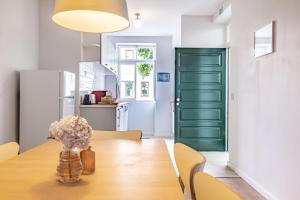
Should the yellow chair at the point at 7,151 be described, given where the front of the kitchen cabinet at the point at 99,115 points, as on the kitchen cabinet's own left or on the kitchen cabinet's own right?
on the kitchen cabinet's own right

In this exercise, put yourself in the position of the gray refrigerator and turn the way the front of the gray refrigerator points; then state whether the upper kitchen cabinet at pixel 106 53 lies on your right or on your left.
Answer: on your left
